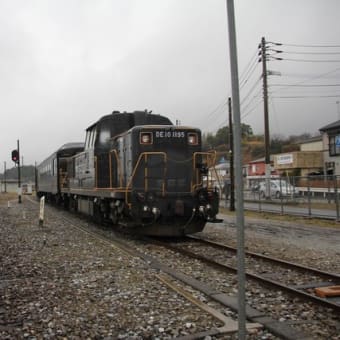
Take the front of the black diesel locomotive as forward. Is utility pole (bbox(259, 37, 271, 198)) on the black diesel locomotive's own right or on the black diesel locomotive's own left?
on the black diesel locomotive's own left

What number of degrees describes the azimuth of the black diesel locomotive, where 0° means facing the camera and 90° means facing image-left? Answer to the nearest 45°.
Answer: approximately 315°
